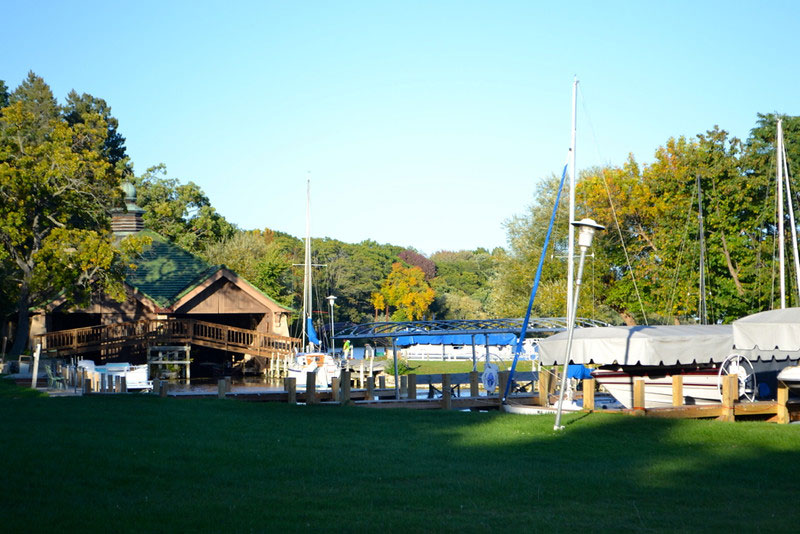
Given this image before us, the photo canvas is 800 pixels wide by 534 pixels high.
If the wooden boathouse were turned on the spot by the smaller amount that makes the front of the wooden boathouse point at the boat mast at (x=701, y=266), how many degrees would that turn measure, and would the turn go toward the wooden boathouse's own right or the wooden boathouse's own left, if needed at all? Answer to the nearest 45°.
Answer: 0° — it already faces it

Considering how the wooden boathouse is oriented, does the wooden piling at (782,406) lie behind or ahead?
ahead

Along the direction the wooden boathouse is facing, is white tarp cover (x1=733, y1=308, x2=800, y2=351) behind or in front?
in front

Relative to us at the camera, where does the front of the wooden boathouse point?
facing the viewer and to the right of the viewer

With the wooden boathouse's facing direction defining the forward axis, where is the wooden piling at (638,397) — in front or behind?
in front
